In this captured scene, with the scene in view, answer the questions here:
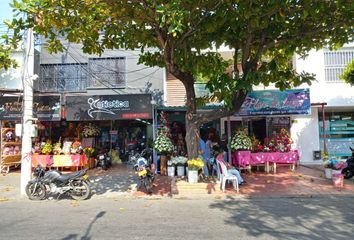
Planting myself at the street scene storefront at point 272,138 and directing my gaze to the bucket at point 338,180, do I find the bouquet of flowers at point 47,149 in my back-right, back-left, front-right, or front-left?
back-right

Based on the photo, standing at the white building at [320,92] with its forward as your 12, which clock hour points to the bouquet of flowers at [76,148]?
The bouquet of flowers is roughly at 2 o'clock from the white building.

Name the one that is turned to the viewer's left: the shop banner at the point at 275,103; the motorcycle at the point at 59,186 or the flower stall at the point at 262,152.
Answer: the motorcycle

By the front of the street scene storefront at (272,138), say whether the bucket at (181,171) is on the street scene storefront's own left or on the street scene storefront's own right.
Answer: on the street scene storefront's own right

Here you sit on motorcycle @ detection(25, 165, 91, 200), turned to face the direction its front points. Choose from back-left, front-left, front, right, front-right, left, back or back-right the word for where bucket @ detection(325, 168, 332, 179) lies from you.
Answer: back

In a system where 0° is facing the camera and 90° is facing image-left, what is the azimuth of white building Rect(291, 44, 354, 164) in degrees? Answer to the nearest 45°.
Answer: approximately 0°

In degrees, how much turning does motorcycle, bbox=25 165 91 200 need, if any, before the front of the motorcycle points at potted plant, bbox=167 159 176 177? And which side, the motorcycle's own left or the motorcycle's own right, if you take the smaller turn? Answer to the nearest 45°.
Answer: approximately 135° to the motorcycle's own right

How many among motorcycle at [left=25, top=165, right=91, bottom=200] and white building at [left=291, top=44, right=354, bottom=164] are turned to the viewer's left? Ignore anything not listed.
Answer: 1

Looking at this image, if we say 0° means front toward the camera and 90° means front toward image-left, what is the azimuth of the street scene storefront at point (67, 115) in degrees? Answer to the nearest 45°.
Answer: approximately 0°

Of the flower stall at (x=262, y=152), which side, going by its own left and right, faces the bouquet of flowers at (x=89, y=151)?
right

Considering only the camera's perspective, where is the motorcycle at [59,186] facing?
facing to the left of the viewer
